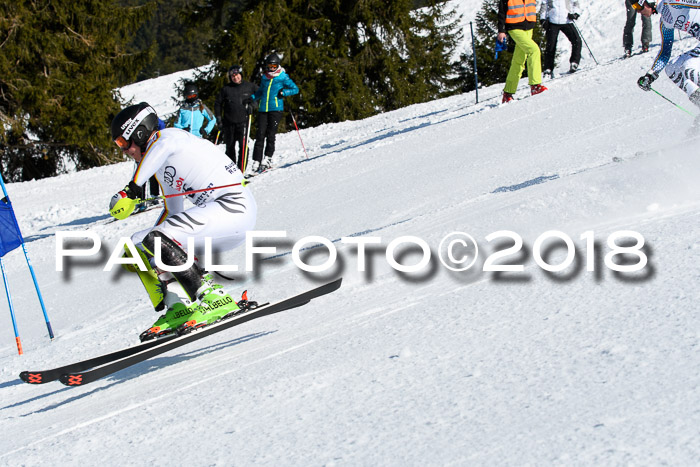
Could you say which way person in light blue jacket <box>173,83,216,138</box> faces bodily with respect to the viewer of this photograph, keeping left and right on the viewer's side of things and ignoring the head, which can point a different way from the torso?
facing the viewer

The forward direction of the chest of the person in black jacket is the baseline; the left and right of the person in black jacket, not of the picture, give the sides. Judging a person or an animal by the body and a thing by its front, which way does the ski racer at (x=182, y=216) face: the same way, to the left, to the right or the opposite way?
to the right

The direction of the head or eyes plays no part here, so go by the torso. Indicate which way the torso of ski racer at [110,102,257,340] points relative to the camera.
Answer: to the viewer's left

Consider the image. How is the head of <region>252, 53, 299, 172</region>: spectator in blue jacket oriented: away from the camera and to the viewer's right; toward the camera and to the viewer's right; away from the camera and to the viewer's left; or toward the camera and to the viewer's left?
toward the camera and to the viewer's left

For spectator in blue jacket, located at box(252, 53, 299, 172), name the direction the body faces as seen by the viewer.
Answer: toward the camera

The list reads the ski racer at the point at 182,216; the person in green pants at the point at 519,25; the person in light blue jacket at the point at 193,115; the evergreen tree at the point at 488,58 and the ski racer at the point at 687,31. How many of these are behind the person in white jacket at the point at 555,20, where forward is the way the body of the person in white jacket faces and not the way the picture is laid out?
1
